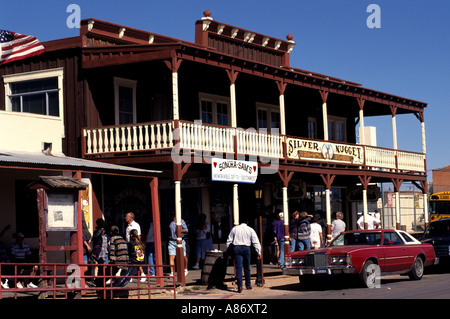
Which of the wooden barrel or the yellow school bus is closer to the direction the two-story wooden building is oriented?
the wooden barrel

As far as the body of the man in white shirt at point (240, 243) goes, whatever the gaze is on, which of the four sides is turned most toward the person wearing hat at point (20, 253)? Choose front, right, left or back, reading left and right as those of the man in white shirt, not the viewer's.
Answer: left

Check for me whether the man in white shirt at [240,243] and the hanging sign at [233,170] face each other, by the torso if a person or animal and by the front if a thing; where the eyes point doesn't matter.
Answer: yes

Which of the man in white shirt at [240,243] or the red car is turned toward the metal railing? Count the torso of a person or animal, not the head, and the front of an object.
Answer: the red car

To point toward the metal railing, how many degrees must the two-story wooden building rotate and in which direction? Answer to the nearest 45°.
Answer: approximately 45° to its right

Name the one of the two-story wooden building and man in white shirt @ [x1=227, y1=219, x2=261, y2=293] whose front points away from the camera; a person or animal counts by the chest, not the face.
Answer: the man in white shirt

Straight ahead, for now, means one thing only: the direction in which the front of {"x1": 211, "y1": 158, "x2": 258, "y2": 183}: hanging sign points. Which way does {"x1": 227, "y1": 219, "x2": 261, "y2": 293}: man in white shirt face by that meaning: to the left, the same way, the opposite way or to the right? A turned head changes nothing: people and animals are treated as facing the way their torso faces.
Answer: the opposite way

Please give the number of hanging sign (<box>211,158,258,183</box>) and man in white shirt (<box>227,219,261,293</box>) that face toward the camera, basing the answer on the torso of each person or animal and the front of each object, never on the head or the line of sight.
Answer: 1

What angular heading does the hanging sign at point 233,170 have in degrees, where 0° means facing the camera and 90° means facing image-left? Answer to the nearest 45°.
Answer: approximately 0°

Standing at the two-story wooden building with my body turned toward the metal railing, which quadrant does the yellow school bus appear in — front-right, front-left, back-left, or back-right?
back-left

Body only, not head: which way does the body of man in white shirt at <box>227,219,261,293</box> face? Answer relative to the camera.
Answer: away from the camera
